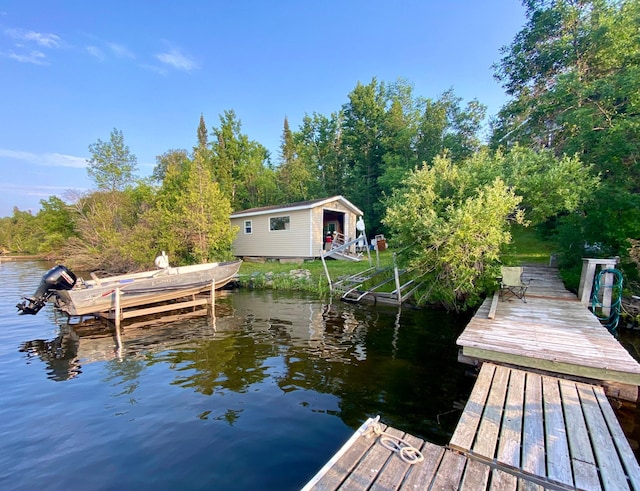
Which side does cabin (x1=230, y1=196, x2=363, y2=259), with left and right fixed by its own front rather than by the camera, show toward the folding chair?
front

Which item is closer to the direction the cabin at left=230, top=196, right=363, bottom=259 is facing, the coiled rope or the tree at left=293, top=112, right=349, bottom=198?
the coiled rope

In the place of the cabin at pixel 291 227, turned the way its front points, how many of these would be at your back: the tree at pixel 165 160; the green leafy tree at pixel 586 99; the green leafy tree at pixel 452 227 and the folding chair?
1

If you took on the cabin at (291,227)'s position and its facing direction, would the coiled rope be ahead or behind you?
ahead

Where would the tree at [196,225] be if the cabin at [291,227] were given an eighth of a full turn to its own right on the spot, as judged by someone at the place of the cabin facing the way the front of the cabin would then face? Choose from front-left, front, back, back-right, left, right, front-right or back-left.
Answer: right

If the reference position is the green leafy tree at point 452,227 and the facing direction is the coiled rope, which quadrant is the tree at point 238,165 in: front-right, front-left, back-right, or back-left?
back-right

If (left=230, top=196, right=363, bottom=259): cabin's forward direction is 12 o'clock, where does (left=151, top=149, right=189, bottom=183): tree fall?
The tree is roughly at 6 o'clock from the cabin.

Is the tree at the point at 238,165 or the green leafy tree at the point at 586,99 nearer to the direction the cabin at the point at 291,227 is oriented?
the green leafy tree

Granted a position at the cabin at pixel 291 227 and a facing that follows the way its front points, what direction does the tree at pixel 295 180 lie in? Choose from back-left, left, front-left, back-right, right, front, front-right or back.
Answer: back-left

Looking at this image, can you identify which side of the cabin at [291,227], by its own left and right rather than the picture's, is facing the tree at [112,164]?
back

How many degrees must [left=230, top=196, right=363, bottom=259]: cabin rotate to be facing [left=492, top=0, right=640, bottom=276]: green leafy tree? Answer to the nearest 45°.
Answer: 0° — it already faces it

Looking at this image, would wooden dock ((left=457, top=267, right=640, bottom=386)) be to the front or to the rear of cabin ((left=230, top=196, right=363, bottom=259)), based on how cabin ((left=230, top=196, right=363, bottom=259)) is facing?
to the front

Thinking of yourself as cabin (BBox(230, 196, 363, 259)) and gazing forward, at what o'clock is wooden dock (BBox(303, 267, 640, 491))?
The wooden dock is roughly at 1 o'clock from the cabin.

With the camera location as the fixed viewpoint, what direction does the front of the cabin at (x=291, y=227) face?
facing the viewer and to the right of the viewer

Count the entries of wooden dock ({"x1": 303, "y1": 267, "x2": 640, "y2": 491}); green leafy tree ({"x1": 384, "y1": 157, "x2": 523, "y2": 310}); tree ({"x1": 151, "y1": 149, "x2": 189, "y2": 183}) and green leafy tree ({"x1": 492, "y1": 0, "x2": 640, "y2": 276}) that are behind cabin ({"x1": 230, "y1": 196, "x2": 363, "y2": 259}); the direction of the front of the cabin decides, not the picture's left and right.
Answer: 1
